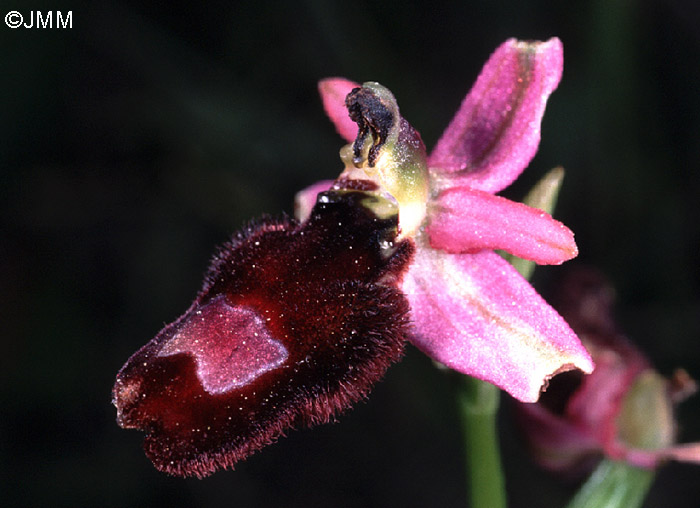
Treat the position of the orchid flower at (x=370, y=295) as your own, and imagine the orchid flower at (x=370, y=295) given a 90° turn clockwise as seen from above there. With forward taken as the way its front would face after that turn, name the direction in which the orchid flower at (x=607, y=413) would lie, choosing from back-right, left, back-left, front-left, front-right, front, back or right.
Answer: right

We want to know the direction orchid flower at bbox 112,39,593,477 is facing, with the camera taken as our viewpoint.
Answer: facing the viewer and to the left of the viewer
